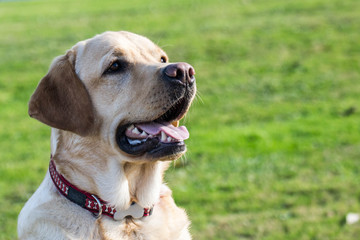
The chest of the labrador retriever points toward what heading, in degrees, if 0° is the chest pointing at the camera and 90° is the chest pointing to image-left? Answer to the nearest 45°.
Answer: approximately 315°
